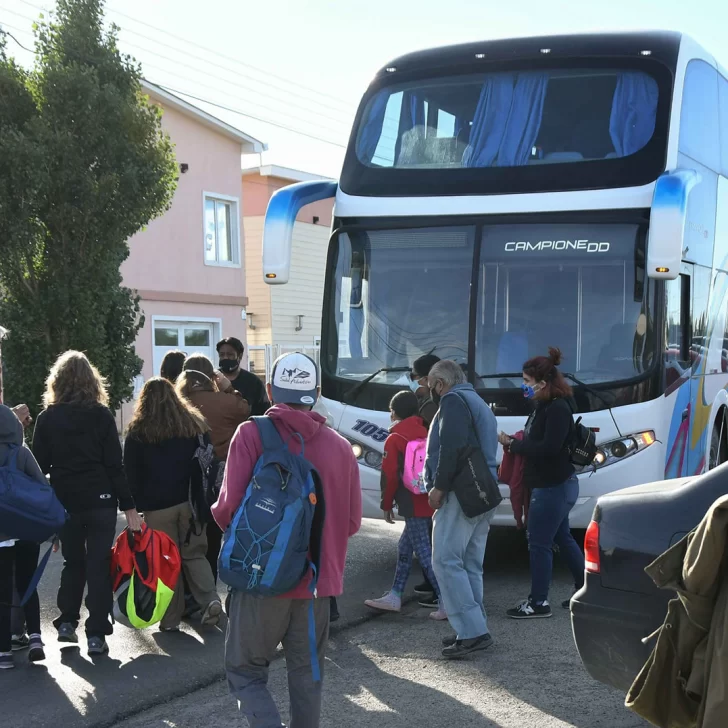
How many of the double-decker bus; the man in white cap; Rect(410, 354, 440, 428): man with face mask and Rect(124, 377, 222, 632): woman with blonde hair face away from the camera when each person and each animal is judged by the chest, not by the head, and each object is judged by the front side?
2

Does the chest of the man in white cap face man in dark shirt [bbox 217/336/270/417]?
yes

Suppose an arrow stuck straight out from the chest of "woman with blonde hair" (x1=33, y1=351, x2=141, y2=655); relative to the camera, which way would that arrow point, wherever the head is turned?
away from the camera

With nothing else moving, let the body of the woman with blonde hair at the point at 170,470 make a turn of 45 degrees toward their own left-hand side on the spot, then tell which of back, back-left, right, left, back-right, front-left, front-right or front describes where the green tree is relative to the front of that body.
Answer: front-right

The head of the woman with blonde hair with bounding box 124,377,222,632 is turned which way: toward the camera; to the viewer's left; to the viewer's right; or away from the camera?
away from the camera

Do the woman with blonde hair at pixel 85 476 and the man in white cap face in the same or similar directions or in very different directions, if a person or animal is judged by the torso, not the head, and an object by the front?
same or similar directions

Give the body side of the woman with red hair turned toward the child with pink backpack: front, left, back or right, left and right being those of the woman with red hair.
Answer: front

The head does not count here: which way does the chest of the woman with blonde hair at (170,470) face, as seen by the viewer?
away from the camera

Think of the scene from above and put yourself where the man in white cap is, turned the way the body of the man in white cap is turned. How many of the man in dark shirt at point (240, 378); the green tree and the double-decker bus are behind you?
0

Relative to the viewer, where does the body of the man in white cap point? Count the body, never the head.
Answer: away from the camera

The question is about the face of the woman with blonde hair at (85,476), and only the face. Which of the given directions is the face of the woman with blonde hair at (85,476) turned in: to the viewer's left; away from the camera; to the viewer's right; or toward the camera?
away from the camera

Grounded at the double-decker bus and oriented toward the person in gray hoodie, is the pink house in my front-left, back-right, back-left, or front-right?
back-right

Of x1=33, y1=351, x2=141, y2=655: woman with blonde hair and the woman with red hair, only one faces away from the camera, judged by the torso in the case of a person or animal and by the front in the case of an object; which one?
the woman with blonde hair

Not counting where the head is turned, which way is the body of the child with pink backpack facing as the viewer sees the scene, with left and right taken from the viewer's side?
facing away from the viewer and to the left of the viewer

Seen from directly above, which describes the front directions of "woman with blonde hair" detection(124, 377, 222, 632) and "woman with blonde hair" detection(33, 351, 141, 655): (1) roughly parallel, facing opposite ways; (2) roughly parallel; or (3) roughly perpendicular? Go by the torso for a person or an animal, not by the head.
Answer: roughly parallel

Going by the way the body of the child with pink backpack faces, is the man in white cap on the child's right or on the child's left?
on the child's left
